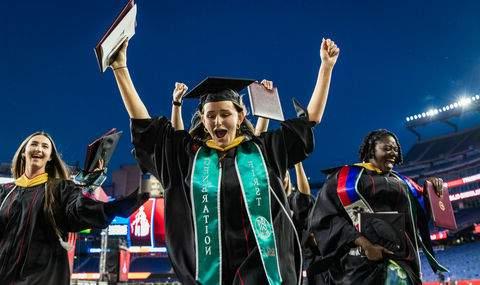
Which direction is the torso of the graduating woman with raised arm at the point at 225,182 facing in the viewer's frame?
toward the camera

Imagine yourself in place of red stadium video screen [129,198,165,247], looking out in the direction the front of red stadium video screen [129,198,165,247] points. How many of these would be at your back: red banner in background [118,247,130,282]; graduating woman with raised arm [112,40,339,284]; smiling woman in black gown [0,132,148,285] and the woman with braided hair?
0

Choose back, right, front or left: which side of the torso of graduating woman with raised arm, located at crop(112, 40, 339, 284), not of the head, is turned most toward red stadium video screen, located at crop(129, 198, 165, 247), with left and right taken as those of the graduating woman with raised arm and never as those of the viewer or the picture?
back

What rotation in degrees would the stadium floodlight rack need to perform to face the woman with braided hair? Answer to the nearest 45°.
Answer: approximately 45° to its left

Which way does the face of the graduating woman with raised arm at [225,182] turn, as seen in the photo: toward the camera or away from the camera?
toward the camera

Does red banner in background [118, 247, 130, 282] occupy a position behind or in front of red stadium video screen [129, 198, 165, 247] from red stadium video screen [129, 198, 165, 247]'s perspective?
in front

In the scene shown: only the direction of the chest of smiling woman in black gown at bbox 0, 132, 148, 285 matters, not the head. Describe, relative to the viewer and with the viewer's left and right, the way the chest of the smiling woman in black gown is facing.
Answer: facing the viewer

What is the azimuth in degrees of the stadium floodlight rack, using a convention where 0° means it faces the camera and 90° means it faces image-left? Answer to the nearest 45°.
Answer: approximately 45°

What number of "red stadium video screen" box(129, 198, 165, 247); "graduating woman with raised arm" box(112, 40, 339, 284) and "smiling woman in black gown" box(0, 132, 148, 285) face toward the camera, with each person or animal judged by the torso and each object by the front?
3

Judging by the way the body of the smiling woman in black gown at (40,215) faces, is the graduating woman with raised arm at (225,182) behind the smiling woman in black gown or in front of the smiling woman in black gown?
in front

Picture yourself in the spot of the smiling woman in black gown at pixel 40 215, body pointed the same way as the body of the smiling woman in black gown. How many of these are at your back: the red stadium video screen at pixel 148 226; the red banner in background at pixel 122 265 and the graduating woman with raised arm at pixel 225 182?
2

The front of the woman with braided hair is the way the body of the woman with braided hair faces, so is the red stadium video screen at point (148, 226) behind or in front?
behind
